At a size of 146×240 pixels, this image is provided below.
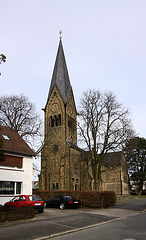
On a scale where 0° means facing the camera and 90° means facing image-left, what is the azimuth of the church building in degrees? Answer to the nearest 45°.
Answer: approximately 45°

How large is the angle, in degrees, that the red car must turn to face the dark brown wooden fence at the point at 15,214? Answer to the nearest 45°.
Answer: approximately 135° to its left

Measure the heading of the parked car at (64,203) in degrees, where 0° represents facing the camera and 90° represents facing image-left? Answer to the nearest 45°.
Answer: approximately 135°

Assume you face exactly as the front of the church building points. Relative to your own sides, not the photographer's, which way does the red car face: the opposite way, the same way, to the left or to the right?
to the right

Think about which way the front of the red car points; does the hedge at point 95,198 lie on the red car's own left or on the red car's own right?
on the red car's own right

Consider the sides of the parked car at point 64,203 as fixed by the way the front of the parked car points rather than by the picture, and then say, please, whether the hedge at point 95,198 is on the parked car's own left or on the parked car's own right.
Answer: on the parked car's own right

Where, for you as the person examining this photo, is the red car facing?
facing away from the viewer and to the left of the viewer
